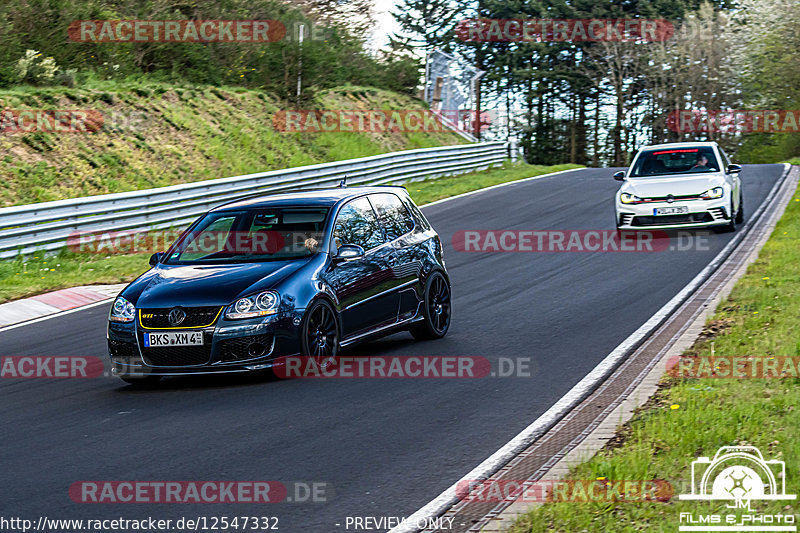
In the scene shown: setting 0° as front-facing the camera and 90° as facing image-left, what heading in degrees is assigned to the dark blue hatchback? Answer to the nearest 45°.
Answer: approximately 45°

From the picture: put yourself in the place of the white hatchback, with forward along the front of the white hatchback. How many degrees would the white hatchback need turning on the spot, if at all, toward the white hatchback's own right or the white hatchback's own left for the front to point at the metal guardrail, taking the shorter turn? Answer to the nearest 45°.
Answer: approximately 90° to the white hatchback's own right

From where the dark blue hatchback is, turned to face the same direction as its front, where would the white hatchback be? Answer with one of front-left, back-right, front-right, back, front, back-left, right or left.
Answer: back

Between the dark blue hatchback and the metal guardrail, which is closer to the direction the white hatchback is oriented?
the dark blue hatchback

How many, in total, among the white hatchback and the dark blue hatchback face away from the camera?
0

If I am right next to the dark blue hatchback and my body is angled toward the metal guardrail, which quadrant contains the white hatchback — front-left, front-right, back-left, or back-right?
front-right

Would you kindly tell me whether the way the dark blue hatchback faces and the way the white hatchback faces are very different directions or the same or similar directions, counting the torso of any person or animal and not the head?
same or similar directions

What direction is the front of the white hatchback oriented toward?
toward the camera

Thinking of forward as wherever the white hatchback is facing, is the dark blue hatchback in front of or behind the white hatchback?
in front
